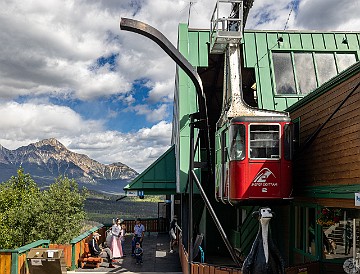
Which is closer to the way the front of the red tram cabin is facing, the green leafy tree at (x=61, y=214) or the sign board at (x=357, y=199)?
the sign board

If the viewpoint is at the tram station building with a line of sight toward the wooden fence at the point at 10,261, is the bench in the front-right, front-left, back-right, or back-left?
front-right

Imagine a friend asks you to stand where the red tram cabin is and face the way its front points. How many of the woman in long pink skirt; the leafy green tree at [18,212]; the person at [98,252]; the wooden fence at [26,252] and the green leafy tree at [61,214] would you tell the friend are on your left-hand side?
0

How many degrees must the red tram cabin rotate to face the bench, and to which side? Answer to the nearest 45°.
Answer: approximately 135° to its right

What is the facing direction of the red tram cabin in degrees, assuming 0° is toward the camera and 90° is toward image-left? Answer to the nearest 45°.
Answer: approximately 0°

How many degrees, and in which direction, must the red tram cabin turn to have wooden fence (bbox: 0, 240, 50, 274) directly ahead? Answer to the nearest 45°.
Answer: approximately 90° to its right

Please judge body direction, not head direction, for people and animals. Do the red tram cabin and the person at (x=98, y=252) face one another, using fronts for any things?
no
